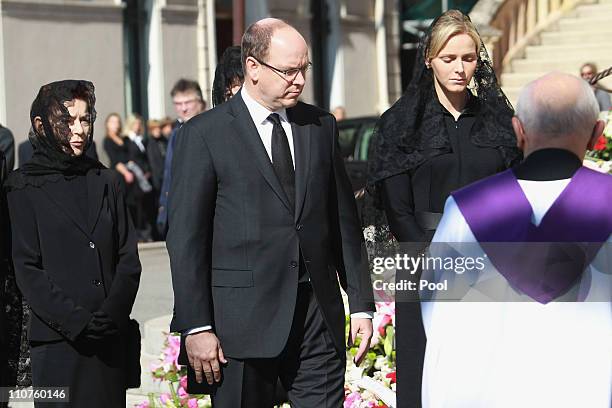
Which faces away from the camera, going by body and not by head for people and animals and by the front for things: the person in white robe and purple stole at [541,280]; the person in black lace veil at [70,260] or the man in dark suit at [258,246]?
the person in white robe and purple stole at [541,280]

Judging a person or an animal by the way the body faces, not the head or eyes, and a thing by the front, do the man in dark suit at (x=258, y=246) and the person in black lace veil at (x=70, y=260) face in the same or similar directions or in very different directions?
same or similar directions

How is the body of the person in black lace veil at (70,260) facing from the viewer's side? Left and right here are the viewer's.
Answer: facing the viewer and to the right of the viewer

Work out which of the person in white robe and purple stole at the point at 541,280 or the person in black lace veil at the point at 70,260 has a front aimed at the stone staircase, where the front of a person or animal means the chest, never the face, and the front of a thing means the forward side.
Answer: the person in white robe and purple stole at the point at 541,280

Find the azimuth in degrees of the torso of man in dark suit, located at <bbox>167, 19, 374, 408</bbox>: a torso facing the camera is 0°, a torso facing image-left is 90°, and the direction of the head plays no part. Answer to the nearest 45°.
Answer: approximately 315°

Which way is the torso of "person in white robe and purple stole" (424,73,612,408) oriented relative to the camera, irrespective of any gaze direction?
away from the camera

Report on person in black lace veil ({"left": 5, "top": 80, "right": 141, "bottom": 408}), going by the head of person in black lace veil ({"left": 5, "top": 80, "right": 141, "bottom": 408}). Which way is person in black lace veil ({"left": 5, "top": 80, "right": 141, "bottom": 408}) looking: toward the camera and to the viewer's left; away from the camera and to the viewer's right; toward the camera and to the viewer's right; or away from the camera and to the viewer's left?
toward the camera and to the viewer's right

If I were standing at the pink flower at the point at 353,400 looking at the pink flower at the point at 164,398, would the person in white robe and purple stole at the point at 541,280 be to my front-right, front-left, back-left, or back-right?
back-left

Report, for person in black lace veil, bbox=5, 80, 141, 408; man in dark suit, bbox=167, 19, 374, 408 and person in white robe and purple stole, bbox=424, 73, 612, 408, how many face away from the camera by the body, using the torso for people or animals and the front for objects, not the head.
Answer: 1

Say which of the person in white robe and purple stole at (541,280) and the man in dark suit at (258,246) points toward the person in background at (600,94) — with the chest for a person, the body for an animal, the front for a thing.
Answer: the person in white robe and purple stole at (541,280)

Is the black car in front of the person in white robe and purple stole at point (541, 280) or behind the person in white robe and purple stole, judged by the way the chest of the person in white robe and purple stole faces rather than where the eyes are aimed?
in front

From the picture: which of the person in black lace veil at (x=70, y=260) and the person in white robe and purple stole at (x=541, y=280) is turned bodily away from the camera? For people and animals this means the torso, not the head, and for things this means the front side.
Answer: the person in white robe and purple stole at (x=541, y=280)
